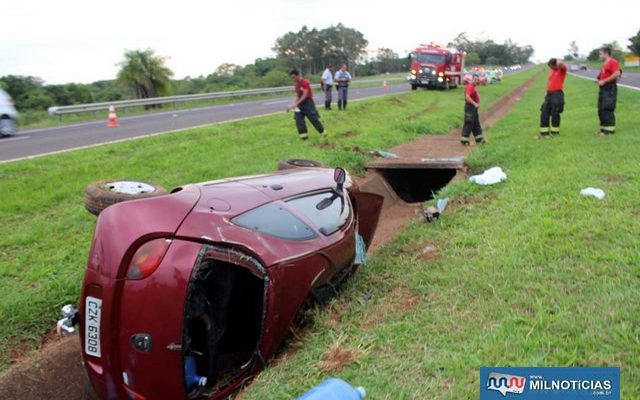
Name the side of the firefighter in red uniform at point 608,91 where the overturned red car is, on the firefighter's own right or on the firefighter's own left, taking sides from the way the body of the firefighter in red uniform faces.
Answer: on the firefighter's own left

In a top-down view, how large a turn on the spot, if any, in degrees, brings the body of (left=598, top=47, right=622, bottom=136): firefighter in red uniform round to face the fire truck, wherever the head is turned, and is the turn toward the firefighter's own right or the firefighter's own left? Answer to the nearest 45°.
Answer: approximately 45° to the firefighter's own right

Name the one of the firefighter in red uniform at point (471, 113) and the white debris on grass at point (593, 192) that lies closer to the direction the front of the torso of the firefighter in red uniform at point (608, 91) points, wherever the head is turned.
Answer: the firefighter in red uniform

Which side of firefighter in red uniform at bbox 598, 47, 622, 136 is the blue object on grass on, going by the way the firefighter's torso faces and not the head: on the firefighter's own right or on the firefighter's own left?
on the firefighter's own left

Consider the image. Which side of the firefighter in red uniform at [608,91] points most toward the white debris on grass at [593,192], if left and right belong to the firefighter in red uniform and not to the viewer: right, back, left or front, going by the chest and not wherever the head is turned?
left

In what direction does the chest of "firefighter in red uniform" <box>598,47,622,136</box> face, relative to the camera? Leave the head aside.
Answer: to the viewer's left

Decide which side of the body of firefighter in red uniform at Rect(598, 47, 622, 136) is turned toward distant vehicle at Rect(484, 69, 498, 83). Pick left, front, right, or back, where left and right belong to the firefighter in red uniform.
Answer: right

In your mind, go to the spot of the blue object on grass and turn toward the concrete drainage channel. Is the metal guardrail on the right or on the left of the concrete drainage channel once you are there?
left

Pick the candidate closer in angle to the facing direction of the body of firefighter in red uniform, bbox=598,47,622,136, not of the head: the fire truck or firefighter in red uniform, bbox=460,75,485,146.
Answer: the firefighter in red uniform
